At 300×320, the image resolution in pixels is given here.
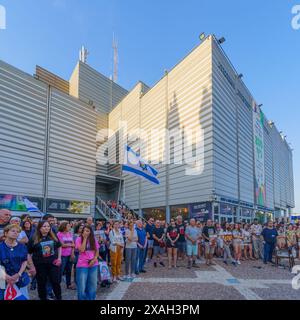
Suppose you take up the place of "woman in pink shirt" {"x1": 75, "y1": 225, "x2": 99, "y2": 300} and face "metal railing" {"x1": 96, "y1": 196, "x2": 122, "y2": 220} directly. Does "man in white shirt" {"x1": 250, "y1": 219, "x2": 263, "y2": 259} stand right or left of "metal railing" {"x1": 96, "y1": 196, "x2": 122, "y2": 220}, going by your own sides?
right

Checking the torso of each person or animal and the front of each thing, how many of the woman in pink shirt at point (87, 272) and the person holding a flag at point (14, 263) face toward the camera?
2

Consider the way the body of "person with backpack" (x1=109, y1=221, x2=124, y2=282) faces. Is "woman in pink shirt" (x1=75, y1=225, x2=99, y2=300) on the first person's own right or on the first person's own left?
on the first person's own right

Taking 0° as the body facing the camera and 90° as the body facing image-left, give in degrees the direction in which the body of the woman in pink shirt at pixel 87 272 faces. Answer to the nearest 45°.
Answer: approximately 0°

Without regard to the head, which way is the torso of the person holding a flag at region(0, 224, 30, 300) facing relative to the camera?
toward the camera

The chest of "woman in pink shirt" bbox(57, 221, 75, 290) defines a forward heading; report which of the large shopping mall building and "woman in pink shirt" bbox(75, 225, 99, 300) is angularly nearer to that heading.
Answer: the woman in pink shirt

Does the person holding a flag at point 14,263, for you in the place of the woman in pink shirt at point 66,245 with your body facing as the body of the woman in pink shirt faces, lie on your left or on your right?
on your right

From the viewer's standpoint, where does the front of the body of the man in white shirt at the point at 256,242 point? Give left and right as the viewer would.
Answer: facing the viewer and to the left of the viewer

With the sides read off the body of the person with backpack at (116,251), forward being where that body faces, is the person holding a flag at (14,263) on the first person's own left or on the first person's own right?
on the first person's own right

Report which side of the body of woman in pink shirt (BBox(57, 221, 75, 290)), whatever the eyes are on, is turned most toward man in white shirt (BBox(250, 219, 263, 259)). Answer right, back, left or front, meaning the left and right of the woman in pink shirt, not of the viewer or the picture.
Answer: left
